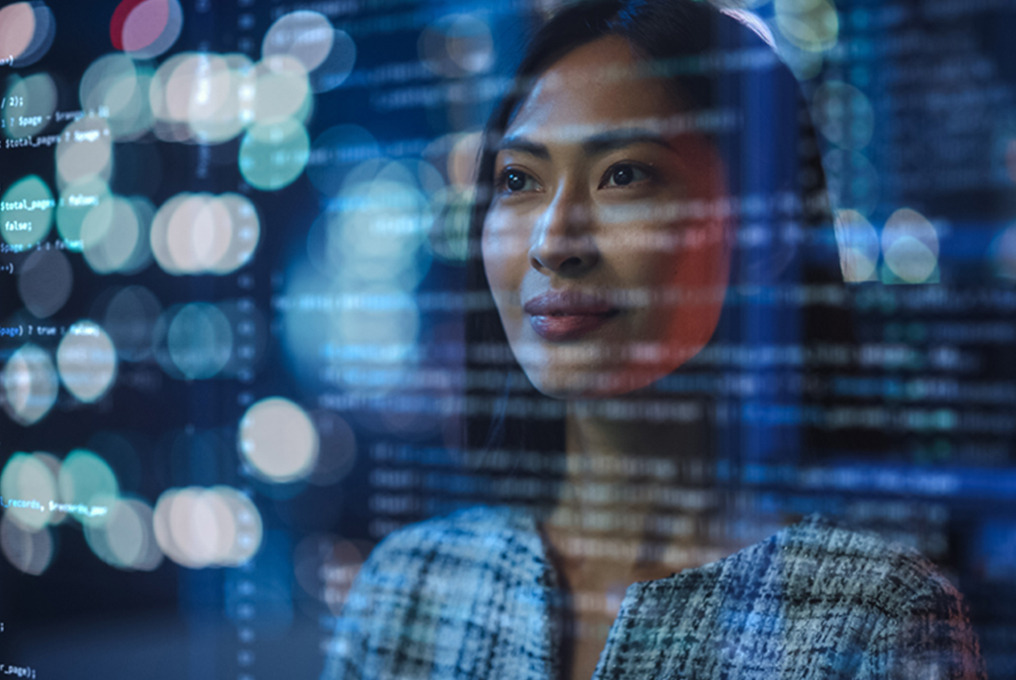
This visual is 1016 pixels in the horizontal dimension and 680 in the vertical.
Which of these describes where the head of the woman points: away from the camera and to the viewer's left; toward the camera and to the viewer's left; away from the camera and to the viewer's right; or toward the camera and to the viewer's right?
toward the camera and to the viewer's left

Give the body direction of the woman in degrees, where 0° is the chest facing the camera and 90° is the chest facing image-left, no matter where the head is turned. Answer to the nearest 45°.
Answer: approximately 45°
